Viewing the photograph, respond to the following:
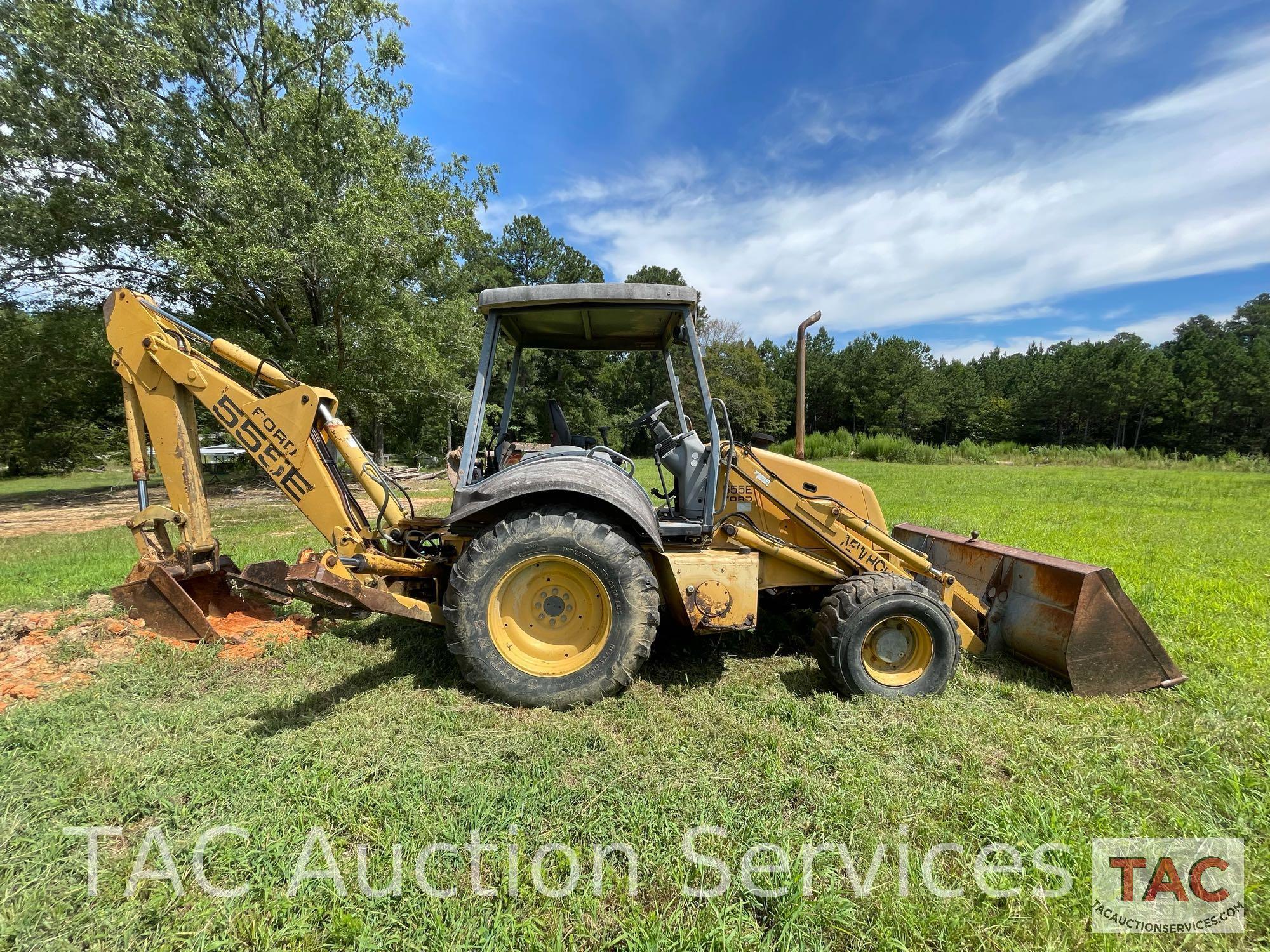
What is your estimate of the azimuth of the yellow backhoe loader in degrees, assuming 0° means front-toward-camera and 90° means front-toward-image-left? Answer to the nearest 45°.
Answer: approximately 270°
